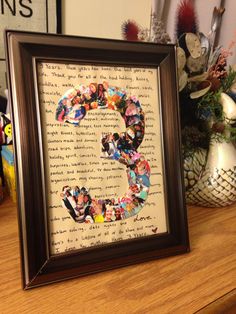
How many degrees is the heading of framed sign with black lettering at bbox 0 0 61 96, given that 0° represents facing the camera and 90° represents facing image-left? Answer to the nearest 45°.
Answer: approximately 0°

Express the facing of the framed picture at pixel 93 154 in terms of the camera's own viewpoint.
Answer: facing the viewer and to the right of the viewer

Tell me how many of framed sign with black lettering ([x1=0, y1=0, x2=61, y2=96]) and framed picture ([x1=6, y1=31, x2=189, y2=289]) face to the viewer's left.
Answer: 0

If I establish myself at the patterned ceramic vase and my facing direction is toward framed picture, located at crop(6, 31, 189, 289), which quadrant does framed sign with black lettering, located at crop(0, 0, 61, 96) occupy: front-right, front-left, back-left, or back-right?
front-right

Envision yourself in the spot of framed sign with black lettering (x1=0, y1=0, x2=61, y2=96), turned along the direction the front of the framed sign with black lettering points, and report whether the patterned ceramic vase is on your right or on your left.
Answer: on your left

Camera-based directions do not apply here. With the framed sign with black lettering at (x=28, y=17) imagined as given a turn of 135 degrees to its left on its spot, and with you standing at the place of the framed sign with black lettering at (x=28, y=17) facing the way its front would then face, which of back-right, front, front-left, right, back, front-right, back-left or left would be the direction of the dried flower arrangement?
right
